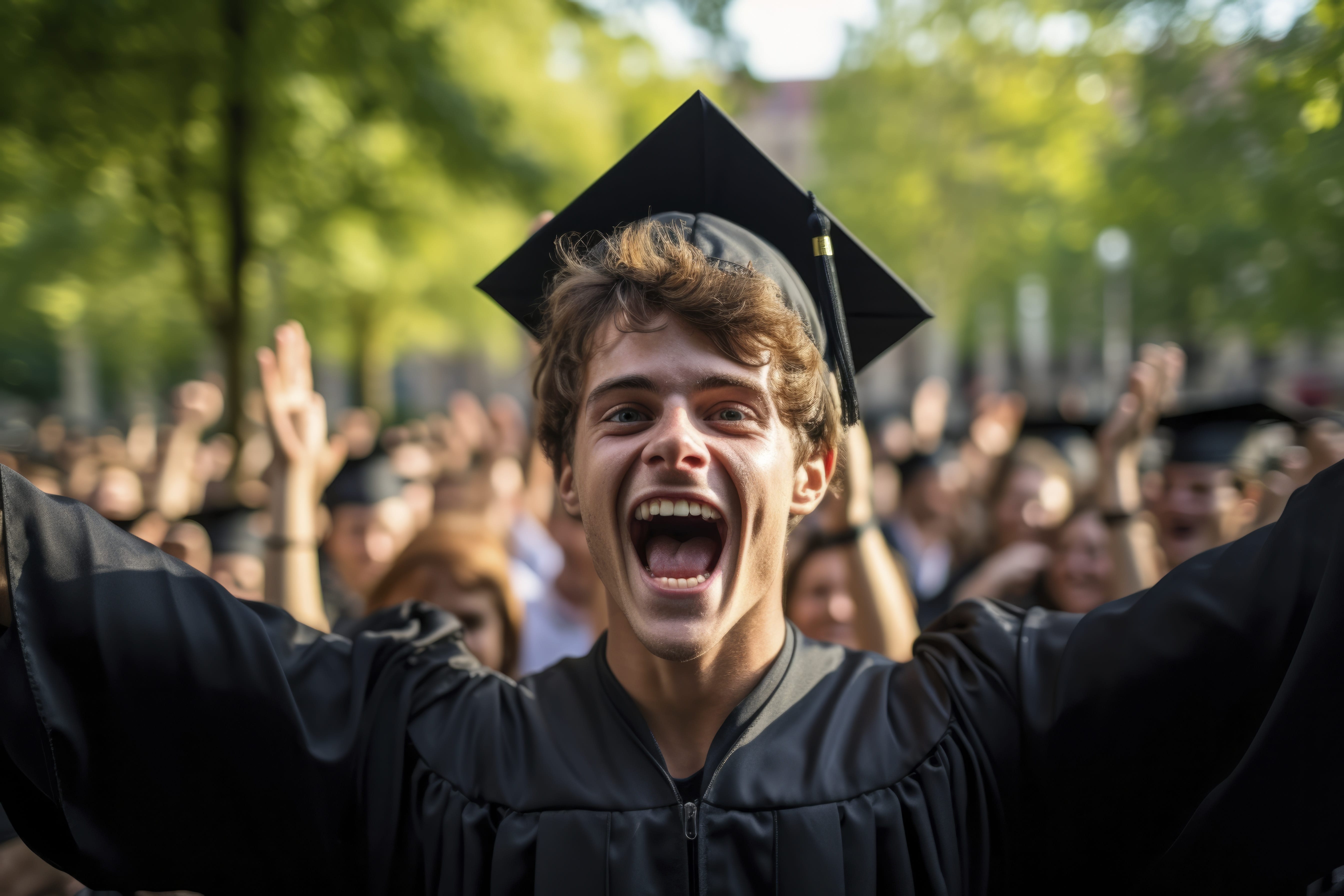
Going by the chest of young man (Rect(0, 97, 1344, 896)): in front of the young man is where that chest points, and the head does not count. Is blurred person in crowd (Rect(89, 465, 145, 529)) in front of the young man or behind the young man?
behind

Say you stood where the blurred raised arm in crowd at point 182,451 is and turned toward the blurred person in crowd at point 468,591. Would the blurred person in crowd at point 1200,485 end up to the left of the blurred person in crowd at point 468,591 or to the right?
left

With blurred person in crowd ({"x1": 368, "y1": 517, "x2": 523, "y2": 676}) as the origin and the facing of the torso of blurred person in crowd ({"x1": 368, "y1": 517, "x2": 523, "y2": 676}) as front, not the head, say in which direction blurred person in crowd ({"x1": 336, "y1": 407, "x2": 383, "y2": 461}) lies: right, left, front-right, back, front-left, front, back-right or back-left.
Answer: back

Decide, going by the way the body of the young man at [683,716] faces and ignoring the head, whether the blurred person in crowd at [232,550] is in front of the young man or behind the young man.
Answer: behind

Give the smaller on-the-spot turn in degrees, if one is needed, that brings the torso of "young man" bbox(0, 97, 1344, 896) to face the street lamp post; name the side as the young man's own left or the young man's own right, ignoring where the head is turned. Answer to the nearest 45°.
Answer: approximately 135° to the young man's own left

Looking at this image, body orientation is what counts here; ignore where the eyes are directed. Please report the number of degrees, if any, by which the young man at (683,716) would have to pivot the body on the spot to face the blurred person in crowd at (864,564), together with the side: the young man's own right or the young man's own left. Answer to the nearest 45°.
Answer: approximately 135° to the young man's own left

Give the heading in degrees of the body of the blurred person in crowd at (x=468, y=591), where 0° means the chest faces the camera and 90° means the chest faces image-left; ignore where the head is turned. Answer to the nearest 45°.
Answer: approximately 0°

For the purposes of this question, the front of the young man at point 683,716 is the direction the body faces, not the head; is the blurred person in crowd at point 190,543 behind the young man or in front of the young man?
behind

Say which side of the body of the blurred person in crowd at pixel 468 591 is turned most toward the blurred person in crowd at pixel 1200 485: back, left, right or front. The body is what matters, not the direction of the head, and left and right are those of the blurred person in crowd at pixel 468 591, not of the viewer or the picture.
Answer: left

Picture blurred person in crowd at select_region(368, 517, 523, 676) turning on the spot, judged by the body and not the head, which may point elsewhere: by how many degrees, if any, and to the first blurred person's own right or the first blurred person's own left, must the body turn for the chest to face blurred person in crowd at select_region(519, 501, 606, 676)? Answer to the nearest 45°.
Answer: approximately 135° to the first blurred person's own left
